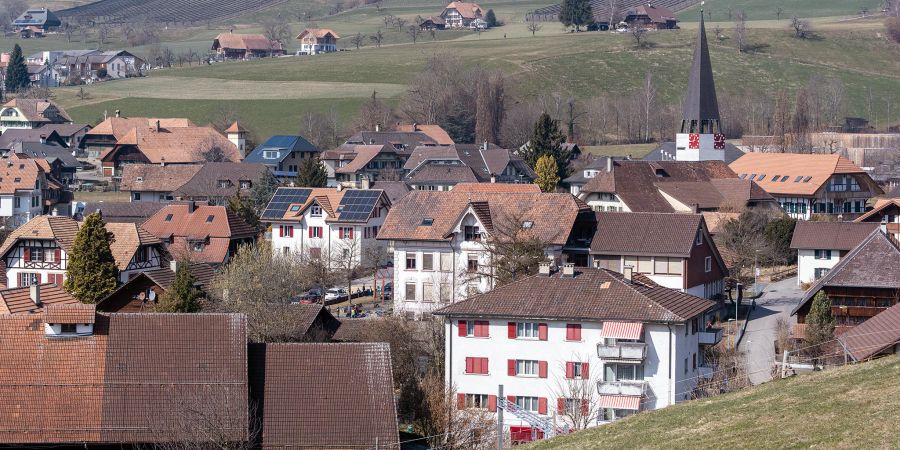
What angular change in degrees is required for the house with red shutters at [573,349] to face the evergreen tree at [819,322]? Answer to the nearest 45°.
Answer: approximately 135° to its left

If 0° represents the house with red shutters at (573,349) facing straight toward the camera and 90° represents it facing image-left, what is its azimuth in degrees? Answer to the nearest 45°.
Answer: approximately 0°

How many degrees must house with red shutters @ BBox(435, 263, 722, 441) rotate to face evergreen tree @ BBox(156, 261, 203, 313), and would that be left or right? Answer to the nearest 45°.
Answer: approximately 90° to its right

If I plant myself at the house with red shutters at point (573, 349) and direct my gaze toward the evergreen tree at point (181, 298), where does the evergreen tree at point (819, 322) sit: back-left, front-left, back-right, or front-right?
back-right
